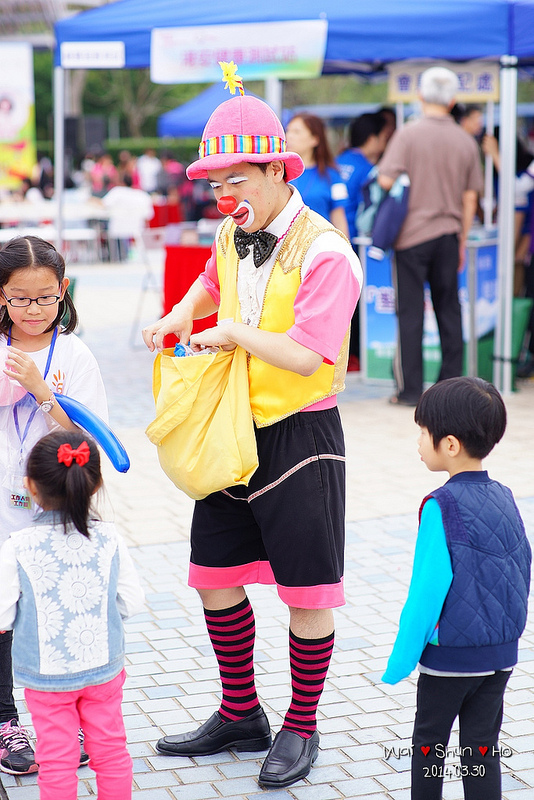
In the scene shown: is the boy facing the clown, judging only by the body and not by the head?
yes

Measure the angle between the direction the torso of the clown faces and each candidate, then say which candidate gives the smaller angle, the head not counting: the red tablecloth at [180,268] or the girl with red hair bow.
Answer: the girl with red hair bow

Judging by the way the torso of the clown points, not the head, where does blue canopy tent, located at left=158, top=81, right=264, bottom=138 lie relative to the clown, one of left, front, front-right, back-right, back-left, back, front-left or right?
back-right

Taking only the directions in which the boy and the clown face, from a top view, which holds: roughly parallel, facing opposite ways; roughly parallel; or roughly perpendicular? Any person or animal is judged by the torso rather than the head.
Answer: roughly perpendicular

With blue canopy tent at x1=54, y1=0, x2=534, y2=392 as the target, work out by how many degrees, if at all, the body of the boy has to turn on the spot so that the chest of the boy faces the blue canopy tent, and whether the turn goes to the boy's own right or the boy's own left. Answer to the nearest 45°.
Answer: approximately 45° to the boy's own right

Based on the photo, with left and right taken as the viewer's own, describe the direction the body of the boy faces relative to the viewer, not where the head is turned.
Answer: facing away from the viewer and to the left of the viewer

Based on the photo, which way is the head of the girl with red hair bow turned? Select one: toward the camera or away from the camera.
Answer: away from the camera

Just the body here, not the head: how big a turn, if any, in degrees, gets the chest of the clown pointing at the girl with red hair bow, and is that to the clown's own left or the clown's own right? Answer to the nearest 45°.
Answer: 0° — they already face them

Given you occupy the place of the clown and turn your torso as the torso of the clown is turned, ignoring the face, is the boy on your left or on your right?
on your left

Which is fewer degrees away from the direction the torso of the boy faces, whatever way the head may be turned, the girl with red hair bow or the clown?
the clown

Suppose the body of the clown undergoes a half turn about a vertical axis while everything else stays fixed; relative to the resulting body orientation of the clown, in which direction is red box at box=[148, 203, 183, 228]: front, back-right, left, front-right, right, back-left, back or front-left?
front-left
